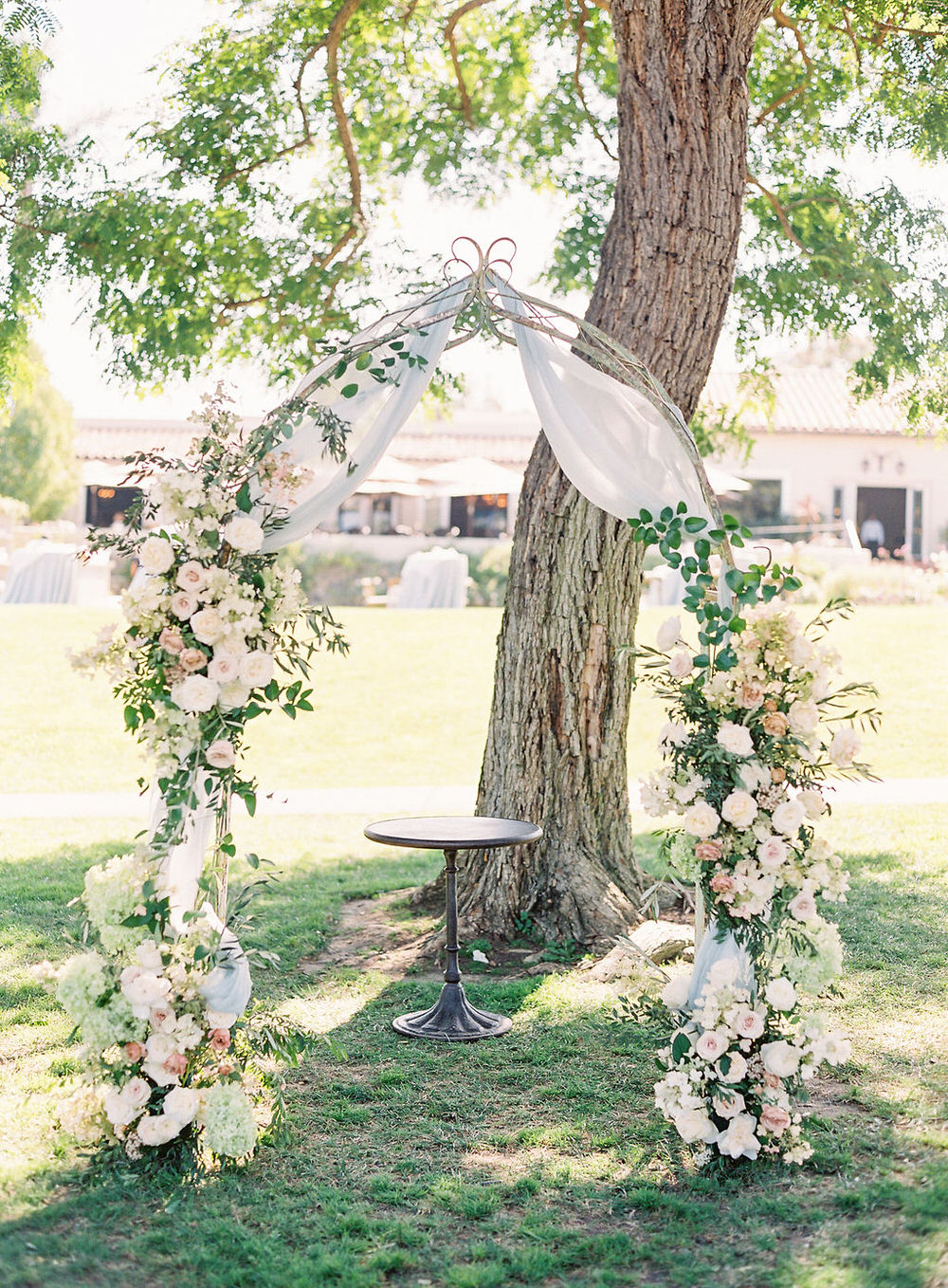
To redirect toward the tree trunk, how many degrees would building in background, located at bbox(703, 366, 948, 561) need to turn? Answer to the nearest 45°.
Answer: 0° — it already faces it

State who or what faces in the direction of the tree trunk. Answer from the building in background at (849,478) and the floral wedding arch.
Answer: the building in background

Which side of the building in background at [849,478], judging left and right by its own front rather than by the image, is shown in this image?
front

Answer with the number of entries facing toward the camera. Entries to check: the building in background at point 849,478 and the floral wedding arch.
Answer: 2

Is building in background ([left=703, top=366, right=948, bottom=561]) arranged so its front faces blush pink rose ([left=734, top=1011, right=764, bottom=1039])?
yes

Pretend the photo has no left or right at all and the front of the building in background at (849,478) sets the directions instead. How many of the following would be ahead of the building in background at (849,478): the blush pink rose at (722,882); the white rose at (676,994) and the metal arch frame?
3

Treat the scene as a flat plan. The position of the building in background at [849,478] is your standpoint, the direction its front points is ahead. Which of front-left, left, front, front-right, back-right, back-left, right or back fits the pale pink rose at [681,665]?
front

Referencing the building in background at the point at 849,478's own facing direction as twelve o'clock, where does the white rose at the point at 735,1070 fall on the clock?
The white rose is roughly at 12 o'clock from the building in background.

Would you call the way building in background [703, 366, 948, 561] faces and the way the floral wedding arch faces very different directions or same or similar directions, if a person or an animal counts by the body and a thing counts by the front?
same or similar directions

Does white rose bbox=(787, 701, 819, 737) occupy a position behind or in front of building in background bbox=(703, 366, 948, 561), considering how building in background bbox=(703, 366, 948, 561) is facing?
in front

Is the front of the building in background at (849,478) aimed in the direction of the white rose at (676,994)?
yes

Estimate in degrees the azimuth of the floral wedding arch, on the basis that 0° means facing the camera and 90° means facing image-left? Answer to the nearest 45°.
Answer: approximately 0°

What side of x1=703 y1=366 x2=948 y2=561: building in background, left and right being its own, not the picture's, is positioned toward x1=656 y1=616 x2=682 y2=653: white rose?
front
